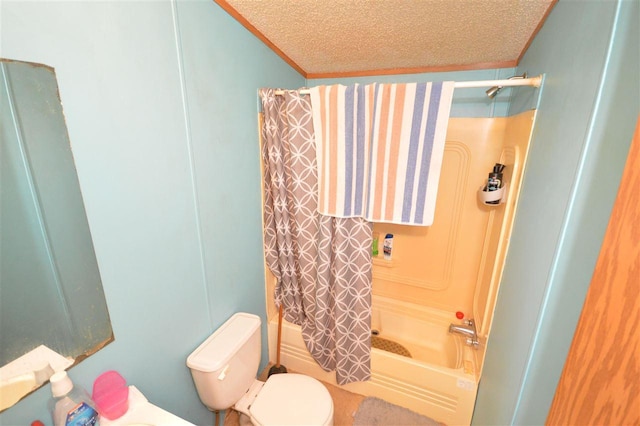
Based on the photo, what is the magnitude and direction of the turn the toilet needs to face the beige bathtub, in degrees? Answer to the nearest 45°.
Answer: approximately 45° to its left

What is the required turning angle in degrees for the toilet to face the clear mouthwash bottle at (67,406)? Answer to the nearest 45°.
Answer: approximately 90° to its right

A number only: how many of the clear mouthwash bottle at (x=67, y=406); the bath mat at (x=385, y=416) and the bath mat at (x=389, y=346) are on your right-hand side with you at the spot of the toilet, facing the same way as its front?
1

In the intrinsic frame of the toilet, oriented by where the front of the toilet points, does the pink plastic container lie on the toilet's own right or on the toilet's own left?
on the toilet's own right

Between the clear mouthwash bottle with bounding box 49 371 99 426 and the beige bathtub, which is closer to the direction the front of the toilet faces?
the beige bathtub

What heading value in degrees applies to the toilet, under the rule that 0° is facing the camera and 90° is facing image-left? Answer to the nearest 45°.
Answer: approximately 315°

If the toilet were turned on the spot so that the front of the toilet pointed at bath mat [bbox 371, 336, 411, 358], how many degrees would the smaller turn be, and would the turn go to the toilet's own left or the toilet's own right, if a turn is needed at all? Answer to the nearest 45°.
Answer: approximately 45° to the toilet's own left
